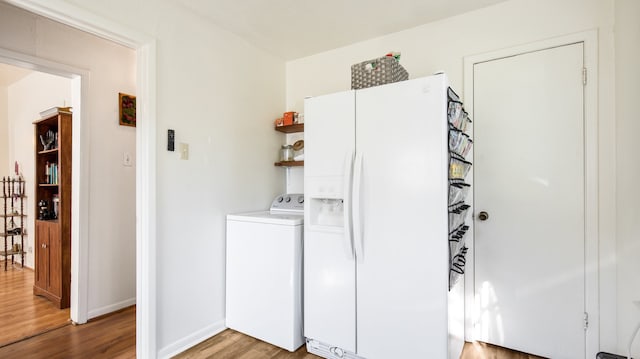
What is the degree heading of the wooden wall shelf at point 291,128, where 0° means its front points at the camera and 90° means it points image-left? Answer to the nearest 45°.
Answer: approximately 45°

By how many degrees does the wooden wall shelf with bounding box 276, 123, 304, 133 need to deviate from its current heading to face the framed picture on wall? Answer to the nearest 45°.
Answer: approximately 45° to its right

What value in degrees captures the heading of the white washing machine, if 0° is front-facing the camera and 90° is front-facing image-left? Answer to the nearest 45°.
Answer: approximately 45°

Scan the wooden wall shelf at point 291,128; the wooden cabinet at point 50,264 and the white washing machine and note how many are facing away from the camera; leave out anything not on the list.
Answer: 0

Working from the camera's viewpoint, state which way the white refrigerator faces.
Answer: facing the viewer and to the left of the viewer

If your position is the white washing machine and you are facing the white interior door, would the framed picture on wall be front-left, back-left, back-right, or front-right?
back-left

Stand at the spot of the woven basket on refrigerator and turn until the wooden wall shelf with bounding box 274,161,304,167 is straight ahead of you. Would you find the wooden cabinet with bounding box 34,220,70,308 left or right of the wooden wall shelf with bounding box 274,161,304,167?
left

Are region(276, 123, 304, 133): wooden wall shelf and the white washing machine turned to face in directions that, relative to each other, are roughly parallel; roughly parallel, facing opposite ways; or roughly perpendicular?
roughly parallel

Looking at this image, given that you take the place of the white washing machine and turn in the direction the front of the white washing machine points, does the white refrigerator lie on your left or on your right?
on your left

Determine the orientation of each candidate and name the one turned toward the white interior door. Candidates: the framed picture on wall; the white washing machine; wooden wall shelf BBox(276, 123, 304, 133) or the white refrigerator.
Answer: the framed picture on wall

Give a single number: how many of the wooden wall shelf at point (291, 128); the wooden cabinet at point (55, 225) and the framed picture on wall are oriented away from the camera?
0

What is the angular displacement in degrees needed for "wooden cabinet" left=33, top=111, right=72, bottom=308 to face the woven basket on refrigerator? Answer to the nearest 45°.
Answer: approximately 90° to its left

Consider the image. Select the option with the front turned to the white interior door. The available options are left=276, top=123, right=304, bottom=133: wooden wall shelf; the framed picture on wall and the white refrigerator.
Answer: the framed picture on wall
